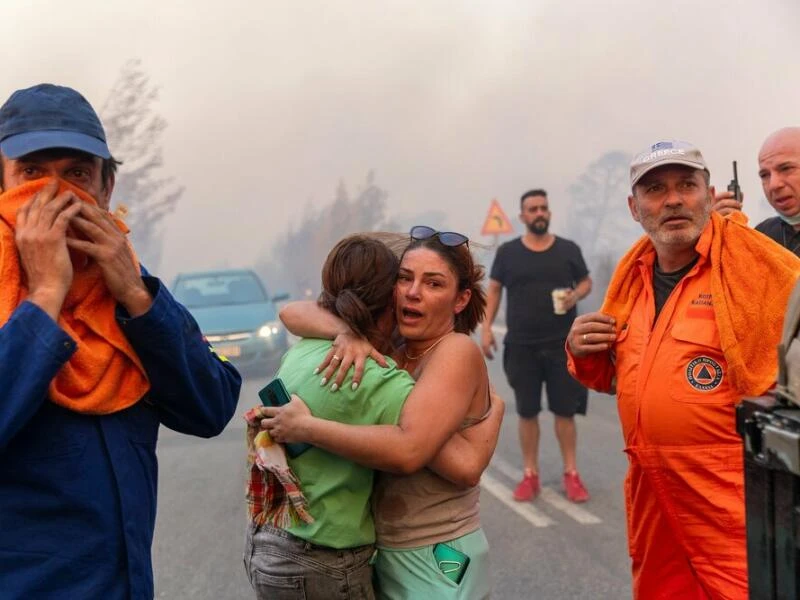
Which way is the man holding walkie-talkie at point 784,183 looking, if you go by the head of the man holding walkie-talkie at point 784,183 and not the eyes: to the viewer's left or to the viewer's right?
to the viewer's left

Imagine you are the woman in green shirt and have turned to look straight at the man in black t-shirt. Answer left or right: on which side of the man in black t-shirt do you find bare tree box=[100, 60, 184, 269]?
left

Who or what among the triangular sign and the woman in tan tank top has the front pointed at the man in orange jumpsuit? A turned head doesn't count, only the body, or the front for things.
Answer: the triangular sign

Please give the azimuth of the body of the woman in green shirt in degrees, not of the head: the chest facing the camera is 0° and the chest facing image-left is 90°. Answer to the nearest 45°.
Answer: approximately 225°

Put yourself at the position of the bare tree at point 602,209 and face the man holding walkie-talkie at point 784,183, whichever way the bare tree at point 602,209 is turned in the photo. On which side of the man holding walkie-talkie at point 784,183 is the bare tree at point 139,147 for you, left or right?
right

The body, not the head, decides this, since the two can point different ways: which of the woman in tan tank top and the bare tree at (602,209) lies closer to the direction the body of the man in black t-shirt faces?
the woman in tan tank top

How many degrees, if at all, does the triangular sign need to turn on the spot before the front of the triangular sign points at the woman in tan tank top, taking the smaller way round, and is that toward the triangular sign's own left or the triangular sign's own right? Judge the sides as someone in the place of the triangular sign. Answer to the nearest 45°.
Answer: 0° — it already faces them
